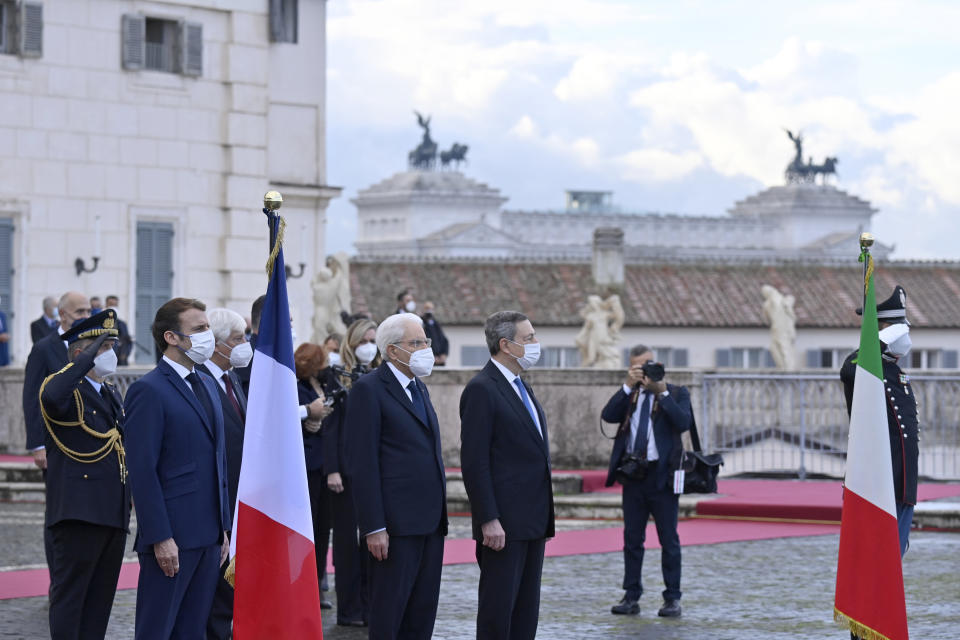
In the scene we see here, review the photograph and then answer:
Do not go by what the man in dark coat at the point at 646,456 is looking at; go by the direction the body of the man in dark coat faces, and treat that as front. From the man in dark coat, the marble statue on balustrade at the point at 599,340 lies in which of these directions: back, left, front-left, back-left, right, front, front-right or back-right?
back

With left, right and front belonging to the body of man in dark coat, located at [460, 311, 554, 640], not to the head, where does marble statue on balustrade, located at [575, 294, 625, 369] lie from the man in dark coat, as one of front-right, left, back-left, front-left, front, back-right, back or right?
back-left

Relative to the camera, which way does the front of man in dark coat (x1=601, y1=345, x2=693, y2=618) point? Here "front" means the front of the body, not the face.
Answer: toward the camera

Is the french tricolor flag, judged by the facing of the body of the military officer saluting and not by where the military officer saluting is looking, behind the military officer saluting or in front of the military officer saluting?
in front

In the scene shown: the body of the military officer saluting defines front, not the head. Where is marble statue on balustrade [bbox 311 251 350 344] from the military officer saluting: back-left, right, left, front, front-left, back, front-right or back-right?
back-left

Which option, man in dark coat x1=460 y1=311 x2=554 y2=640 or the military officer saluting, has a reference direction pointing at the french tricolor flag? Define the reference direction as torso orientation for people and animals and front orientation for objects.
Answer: the military officer saluting

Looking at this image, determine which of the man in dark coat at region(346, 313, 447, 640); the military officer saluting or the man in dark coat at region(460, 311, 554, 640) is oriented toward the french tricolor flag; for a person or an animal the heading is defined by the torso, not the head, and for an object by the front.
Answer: the military officer saluting

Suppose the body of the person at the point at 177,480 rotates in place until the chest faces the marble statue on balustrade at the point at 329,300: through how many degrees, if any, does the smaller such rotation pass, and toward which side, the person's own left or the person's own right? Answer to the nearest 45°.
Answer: approximately 135° to the person's own left

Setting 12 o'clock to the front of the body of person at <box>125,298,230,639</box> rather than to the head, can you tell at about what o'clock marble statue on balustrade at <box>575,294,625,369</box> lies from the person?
The marble statue on balustrade is roughly at 8 o'clock from the person.

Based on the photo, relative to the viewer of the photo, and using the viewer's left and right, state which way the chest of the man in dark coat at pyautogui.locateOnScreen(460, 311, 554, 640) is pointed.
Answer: facing the viewer and to the right of the viewer
